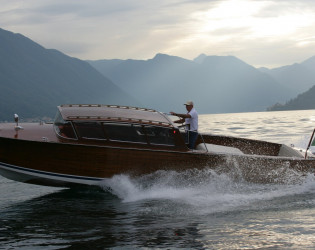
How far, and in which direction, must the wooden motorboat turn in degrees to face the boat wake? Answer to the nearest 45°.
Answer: approximately 180°

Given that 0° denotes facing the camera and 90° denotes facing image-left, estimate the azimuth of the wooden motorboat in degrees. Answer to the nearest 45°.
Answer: approximately 90°

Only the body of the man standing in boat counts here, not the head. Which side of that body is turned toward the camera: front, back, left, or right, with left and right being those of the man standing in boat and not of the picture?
left
